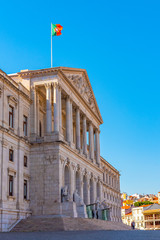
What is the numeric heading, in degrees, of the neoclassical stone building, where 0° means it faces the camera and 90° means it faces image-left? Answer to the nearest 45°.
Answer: approximately 315°
